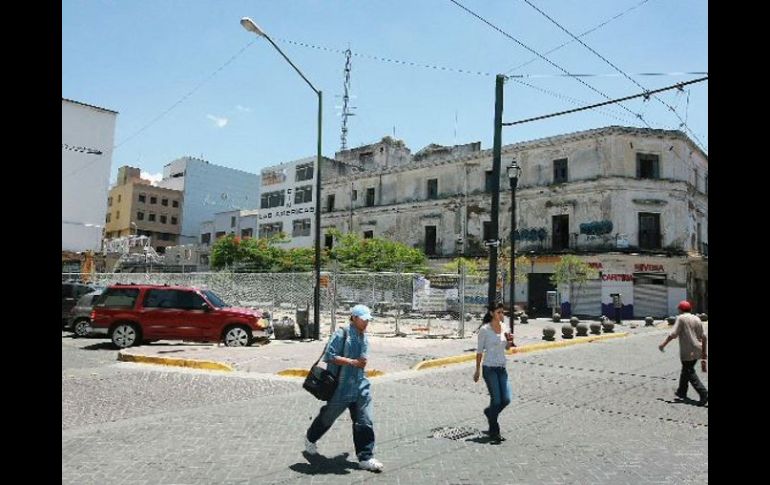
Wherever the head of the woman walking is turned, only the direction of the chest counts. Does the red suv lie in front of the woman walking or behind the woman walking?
behind

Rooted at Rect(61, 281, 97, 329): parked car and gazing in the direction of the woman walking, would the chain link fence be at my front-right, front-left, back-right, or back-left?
front-left

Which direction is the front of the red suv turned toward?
to the viewer's right

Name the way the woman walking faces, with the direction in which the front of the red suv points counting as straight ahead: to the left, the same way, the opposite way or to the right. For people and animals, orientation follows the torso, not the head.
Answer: to the right

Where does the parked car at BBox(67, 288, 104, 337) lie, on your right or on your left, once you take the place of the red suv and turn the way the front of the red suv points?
on your left

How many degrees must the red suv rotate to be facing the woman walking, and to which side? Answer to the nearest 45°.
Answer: approximately 90° to its right

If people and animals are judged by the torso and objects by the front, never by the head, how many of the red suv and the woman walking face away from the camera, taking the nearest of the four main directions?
0

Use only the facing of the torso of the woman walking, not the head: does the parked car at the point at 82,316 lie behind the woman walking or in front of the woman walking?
behind

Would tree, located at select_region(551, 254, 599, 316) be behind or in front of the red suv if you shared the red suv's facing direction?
in front

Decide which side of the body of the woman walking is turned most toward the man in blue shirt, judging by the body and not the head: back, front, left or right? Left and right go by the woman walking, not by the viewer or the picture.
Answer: right

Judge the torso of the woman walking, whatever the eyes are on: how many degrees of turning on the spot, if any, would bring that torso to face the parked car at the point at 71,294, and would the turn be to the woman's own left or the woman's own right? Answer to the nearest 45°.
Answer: approximately 180°

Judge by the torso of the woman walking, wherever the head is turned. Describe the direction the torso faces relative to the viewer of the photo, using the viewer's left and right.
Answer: facing the viewer and to the right of the viewer
